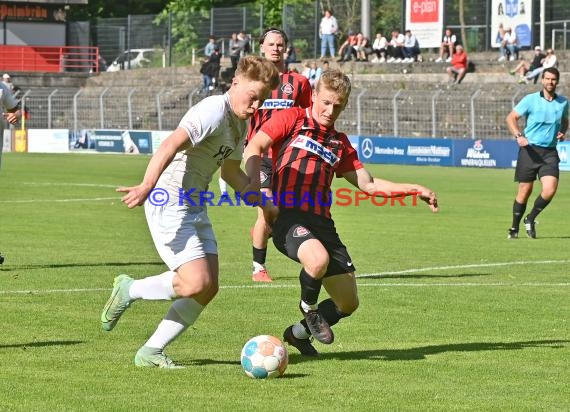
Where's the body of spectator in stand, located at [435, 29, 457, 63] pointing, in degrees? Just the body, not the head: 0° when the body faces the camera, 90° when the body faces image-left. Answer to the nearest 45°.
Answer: approximately 45°

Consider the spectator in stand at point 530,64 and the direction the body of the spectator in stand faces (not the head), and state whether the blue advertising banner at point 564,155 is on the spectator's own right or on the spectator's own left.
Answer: on the spectator's own left

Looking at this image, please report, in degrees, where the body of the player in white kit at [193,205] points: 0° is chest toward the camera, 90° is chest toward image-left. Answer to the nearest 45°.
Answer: approximately 315°

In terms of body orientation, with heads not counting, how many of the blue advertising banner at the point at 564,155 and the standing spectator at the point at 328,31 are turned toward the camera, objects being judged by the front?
2

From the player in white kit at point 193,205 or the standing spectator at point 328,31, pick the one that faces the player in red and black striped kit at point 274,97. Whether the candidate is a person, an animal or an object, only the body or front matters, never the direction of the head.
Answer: the standing spectator

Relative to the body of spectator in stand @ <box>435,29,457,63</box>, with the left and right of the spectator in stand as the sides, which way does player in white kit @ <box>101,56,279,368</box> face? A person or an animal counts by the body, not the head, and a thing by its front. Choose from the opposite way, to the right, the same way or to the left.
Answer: to the left

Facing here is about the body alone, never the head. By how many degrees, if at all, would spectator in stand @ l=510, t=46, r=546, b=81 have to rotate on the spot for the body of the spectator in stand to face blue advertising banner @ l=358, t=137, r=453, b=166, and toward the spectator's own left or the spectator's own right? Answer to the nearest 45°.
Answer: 0° — they already face it

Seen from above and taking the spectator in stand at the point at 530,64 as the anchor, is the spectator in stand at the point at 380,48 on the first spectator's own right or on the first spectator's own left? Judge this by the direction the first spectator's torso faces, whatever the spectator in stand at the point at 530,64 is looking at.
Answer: on the first spectator's own right

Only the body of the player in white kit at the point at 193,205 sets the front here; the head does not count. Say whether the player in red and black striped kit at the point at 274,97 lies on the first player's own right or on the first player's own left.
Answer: on the first player's own left
